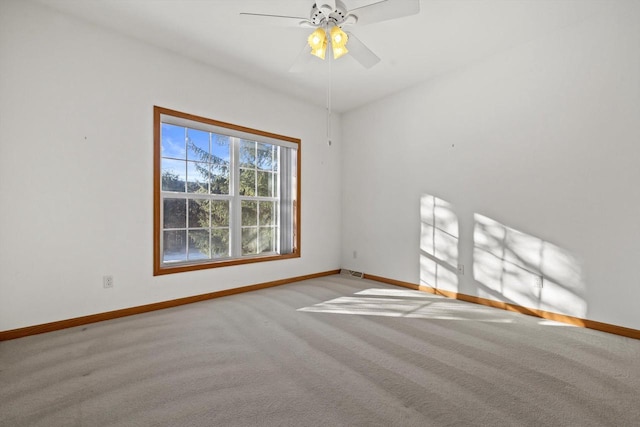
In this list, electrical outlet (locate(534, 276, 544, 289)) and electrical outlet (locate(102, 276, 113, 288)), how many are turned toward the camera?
2

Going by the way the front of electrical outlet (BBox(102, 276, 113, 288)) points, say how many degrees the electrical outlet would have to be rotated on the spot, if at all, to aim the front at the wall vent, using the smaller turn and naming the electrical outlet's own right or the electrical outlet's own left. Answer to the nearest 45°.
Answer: approximately 90° to the electrical outlet's own left

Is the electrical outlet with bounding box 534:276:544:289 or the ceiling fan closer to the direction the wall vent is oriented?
the ceiling fan

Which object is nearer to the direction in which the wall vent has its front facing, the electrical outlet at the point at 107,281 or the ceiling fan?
the electrical outlet

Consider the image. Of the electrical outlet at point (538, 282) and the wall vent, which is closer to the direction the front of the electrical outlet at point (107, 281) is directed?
the electrical outlet

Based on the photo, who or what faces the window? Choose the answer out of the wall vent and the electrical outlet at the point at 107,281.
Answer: the wall vent

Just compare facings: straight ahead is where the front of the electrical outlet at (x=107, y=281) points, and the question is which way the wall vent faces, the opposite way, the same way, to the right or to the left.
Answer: to the right

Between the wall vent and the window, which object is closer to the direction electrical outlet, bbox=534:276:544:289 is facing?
the window

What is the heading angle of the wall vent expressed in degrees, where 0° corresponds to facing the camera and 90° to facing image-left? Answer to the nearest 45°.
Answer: approximately 45°

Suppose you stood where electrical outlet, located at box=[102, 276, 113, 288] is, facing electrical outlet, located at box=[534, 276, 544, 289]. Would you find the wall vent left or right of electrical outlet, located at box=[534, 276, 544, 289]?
left
